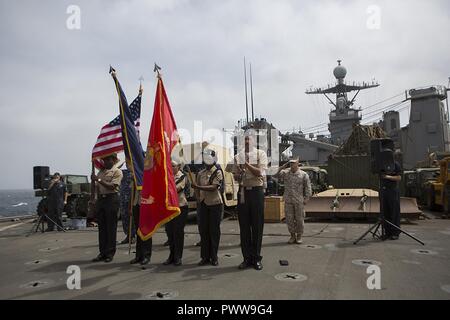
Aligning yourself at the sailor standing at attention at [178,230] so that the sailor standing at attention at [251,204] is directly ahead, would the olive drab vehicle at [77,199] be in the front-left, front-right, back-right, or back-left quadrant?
back-left

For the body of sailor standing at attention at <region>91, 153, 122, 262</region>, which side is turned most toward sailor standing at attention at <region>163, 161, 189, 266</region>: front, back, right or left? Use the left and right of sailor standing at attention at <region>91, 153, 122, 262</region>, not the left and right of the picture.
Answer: left

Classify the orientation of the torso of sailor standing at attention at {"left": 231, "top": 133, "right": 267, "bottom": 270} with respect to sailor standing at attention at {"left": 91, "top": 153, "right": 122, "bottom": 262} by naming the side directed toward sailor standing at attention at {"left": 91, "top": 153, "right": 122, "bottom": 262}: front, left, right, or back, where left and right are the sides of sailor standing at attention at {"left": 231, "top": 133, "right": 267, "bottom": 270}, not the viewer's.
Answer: right

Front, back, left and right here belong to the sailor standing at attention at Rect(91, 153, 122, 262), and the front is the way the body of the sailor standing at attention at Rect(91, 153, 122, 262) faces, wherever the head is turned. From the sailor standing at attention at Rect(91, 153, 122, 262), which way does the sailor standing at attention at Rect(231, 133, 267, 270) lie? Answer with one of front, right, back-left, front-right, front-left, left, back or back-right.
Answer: left

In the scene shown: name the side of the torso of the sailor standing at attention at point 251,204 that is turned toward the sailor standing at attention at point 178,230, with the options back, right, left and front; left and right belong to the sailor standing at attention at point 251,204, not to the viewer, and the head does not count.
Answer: right

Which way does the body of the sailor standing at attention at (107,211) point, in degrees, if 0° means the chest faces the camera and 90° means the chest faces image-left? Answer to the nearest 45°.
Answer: approximately 45°

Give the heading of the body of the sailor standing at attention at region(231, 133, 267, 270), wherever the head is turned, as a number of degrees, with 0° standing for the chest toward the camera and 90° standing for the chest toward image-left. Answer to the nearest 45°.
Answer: approximately 0°

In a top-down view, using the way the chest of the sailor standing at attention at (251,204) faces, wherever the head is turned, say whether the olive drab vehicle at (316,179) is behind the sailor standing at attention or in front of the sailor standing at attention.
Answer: behind
